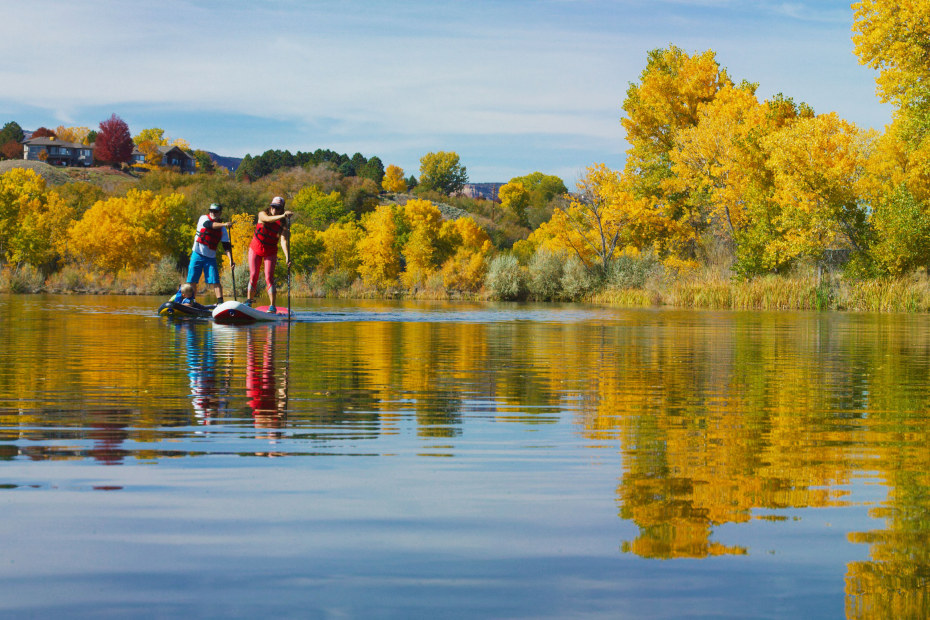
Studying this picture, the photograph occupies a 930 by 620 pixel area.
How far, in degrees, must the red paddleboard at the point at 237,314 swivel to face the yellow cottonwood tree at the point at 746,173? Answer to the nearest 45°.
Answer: approximately 180°

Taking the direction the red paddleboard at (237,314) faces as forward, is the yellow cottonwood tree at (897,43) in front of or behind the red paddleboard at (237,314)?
behind

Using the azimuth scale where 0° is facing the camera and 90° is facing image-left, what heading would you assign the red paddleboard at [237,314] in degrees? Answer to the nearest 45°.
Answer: approximately 45°

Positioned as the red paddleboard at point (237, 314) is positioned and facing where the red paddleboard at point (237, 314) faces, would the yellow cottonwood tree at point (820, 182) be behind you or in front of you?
behind
